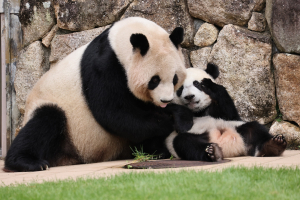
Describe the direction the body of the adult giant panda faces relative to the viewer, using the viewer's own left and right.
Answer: facing the viewer and to the right of the viewer

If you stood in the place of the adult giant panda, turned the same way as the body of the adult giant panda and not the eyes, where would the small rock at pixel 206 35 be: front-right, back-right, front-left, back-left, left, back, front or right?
left

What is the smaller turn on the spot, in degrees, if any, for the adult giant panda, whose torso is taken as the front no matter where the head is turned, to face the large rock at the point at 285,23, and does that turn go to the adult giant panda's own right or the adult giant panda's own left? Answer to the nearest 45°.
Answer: approximately 45° to the adult giant panda's own left

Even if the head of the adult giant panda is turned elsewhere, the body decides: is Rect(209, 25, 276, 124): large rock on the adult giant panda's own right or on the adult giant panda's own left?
on the adult giant panda's own left
